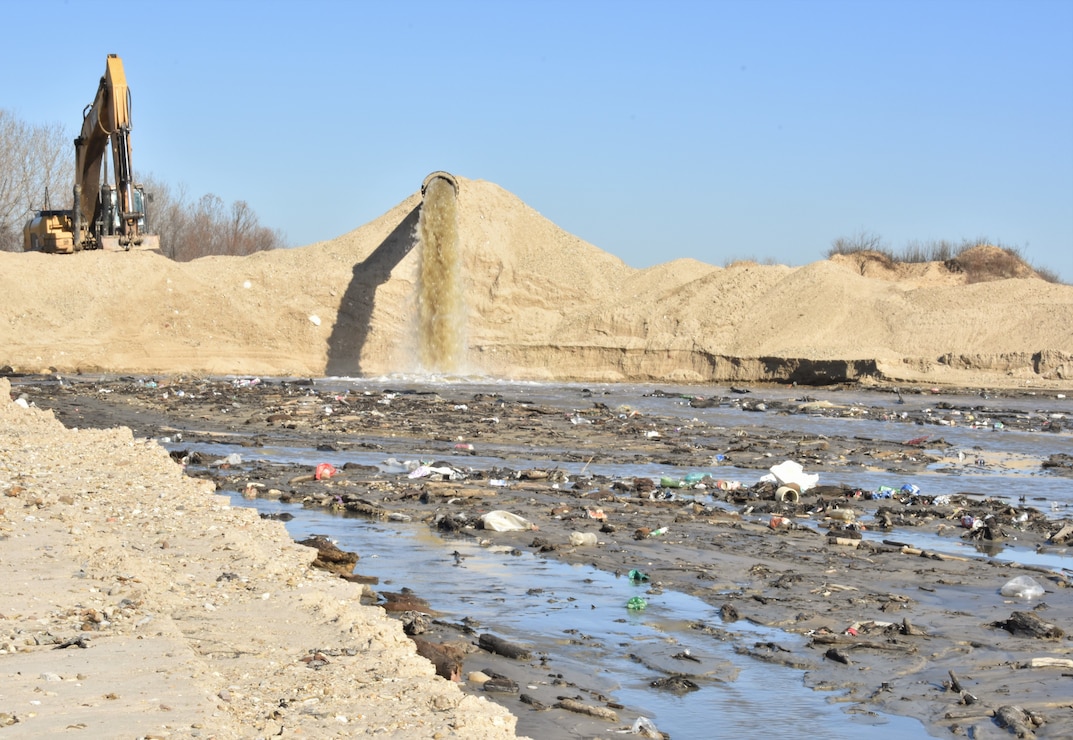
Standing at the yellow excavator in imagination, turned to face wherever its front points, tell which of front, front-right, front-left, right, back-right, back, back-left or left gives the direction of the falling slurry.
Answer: front-left

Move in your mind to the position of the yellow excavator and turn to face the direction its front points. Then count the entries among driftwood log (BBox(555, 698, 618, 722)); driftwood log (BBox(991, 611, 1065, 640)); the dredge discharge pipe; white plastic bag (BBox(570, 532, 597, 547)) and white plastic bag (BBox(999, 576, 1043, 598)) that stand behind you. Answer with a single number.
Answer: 0

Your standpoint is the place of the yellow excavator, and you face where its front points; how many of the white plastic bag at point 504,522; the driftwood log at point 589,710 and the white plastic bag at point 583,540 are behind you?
0

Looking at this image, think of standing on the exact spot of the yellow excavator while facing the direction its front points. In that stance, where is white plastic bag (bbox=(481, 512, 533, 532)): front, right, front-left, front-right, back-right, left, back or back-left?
front-right

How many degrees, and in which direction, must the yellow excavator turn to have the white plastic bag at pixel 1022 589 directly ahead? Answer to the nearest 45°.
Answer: approximately 45° to its right

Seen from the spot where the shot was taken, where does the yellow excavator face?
facing the viewer and to the right of the viewer

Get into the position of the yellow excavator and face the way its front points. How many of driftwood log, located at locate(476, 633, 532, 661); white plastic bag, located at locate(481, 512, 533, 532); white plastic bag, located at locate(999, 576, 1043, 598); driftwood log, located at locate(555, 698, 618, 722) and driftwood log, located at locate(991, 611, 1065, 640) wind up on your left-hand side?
0

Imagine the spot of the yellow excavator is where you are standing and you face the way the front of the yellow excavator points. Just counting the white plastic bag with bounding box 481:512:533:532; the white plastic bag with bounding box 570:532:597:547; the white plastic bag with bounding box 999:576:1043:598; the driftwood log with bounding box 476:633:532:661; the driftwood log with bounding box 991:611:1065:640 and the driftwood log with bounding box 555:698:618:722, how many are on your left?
0

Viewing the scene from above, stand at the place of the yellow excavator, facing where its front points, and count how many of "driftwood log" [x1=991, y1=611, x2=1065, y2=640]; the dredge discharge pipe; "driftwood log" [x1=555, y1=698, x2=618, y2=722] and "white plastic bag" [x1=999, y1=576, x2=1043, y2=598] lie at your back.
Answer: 0

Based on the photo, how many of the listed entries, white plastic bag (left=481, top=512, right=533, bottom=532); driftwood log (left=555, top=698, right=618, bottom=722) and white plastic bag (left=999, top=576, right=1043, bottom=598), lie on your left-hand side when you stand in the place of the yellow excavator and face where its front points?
0

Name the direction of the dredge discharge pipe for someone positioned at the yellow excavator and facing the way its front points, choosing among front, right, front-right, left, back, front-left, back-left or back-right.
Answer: front-left

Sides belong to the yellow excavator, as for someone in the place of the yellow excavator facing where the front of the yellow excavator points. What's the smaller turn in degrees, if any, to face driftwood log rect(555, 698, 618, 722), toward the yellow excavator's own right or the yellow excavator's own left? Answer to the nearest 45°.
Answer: approximately 45° to the yellow excavator's own right

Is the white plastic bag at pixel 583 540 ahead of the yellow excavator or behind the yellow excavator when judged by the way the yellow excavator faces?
ahead

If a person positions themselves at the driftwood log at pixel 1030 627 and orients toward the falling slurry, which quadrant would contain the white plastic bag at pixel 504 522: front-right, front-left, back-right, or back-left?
front-left

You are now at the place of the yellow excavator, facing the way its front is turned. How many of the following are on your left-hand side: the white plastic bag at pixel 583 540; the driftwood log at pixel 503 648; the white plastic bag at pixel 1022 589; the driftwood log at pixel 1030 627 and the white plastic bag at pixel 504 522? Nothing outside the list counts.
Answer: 0

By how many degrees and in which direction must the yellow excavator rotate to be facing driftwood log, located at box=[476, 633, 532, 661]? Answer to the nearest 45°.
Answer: approximately 45° to its right
